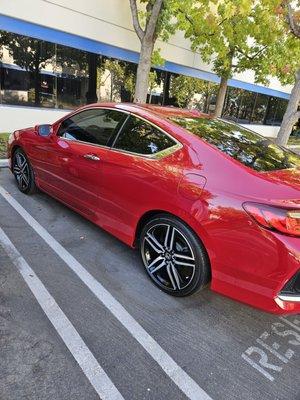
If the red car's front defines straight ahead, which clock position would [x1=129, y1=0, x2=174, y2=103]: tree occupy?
The tree is roughly at 1 o'clock from the red car.

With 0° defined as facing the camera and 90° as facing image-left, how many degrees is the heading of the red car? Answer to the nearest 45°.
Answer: approximately 135°
